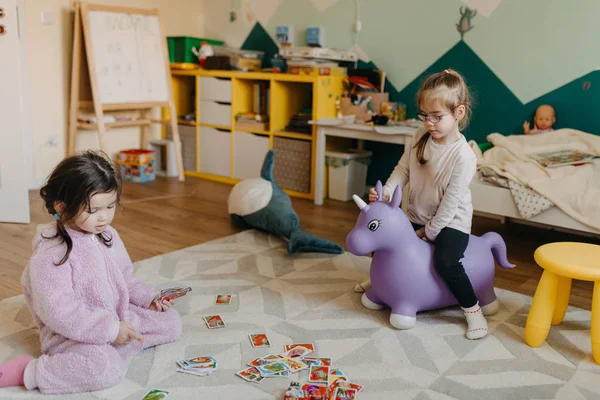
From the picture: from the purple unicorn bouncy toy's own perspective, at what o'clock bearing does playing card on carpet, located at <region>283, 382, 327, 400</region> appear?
The playing card on carpet is roughly at 11 o'clock from the purple unicorn bouncy toy.

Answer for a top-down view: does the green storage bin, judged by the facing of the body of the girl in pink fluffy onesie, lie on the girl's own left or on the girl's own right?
on the girl's own left

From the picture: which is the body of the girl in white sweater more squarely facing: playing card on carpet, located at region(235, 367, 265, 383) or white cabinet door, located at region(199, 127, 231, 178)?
the playing card on carpet

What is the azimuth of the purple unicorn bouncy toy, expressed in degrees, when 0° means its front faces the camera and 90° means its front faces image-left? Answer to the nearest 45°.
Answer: approximately 45°

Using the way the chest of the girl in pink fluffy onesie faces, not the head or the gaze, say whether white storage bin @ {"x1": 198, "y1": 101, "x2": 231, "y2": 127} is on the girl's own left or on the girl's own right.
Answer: on the girl's own left

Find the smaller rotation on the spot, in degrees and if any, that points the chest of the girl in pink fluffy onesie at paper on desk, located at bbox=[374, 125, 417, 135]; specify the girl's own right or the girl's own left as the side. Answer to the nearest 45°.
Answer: approximately 90° to the girl's own left

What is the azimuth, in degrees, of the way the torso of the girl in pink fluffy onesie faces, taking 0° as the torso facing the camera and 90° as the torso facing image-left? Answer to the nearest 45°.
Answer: approximately 315°

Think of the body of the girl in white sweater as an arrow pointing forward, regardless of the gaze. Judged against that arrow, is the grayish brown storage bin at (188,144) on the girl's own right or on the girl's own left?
on the girl's own right

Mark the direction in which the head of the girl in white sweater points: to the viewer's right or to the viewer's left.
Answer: to the viewer's left

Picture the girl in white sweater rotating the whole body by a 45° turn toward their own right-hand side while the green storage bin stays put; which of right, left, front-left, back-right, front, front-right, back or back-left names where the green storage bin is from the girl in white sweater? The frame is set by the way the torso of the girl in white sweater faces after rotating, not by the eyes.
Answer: front-right

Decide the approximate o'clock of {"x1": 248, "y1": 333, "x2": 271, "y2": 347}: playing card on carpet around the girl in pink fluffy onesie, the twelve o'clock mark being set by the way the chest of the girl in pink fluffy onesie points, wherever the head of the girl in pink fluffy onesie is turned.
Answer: The playing card on carpet is roughly at 10 o'clock from the girl in pink fluffy onesie.

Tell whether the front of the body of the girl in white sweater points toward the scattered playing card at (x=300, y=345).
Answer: yes

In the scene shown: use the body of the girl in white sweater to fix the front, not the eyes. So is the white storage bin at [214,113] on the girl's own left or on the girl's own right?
on the girl's own right
